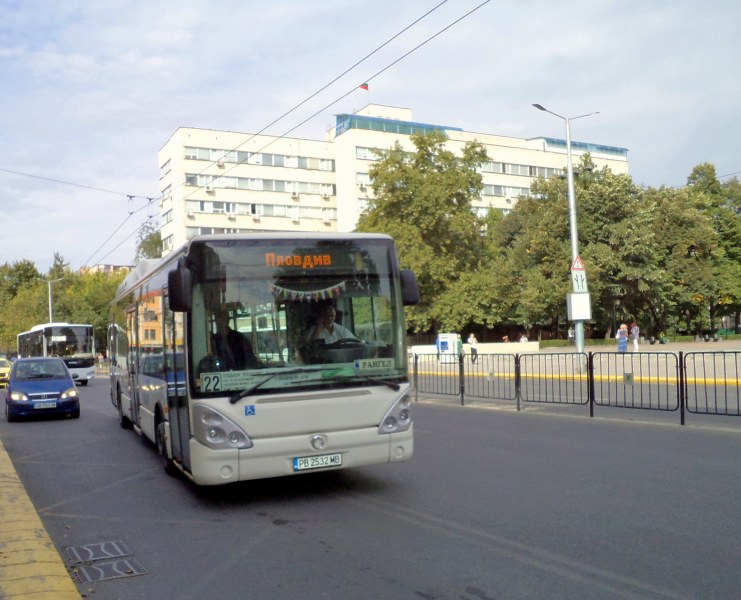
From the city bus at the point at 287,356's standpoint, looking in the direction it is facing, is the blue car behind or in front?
behind

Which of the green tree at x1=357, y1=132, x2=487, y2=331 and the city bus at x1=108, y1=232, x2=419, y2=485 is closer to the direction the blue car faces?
the city bus

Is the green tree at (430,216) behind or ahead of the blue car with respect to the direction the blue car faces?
behind

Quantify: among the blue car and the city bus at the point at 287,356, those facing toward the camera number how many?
2

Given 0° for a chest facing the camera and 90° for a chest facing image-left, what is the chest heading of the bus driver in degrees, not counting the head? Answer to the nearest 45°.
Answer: approximately 0°

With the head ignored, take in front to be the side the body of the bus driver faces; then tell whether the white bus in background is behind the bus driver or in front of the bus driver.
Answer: behind

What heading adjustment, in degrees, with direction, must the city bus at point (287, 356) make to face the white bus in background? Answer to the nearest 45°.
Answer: approximately 180°

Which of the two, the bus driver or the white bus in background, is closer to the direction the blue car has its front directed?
the bus driver

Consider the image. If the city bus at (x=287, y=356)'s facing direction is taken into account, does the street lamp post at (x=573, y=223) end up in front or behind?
behind
